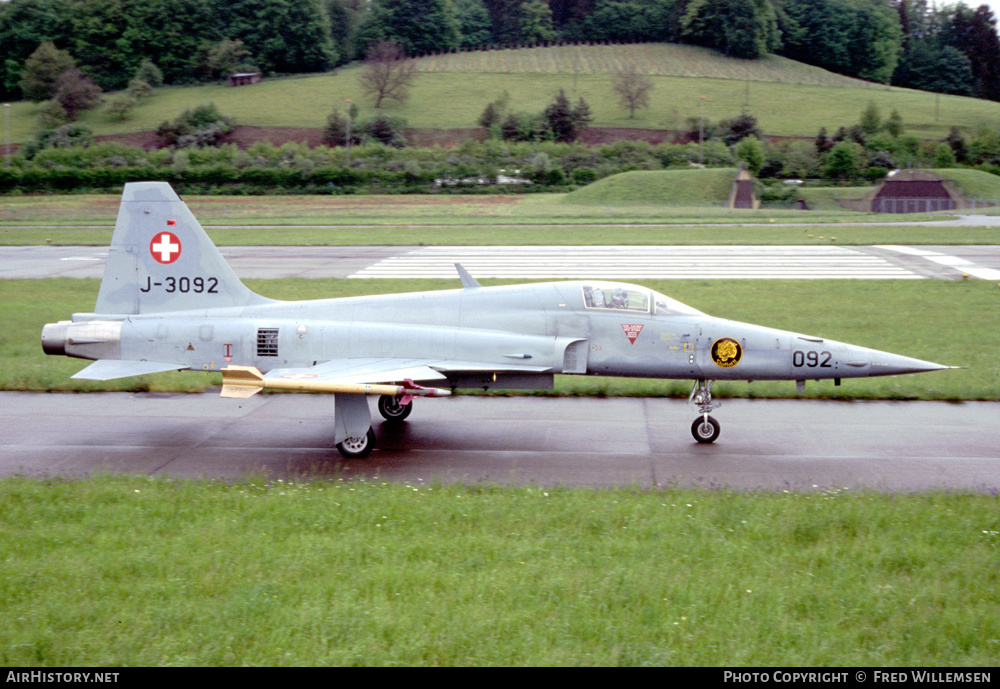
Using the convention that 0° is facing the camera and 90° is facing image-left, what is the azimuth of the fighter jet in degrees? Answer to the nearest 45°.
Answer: approximately 270°
